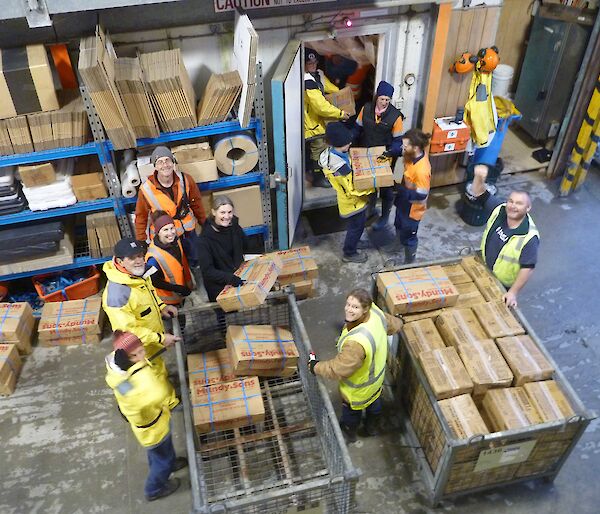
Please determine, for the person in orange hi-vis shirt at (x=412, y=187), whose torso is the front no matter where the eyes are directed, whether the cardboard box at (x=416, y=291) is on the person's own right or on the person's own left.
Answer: on the person's own left

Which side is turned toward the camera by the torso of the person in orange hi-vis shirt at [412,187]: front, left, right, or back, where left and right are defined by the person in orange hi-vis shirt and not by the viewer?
left

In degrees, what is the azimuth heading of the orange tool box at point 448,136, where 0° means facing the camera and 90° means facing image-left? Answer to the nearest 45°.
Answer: approximately 0°

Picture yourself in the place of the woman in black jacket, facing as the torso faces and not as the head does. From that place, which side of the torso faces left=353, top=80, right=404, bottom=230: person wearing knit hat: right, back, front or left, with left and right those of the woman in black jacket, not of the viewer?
left

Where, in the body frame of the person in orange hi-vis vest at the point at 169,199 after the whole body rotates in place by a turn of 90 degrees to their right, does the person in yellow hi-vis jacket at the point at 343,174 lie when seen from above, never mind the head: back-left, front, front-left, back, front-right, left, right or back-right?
back

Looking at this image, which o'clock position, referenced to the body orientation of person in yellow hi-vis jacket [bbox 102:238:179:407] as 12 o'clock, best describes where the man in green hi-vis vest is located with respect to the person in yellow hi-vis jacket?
The man in green hi-vis vest is roughly at 11 o'clock from the person in yellow hi-vis jacket.

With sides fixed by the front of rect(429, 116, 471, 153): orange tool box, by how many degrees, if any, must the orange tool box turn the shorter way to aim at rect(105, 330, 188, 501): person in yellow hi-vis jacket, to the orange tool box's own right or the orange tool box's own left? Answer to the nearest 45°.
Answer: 0° — it already faces them

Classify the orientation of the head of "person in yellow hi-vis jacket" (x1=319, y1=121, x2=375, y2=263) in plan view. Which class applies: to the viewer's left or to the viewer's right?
to the viewer's right
